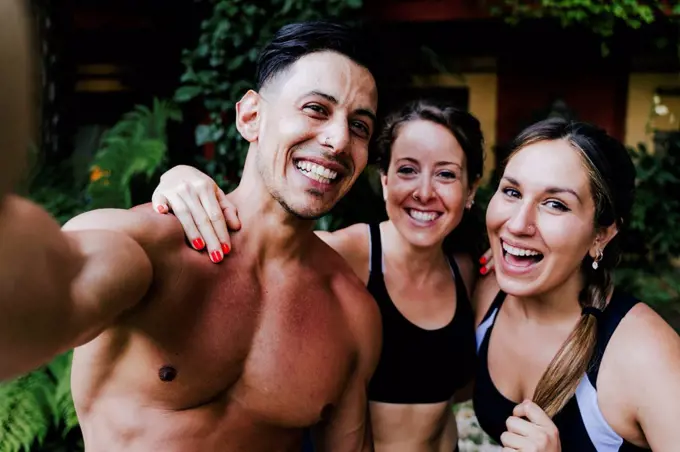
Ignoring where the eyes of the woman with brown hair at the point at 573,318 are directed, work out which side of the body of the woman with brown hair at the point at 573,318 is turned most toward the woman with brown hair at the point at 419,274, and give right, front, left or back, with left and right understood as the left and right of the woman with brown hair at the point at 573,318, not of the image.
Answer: right

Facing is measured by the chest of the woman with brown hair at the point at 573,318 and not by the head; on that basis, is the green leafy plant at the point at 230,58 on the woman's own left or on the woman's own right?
on the woman's own right

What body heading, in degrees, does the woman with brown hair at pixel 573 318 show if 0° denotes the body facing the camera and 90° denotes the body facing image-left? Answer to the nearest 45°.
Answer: approximately 45°

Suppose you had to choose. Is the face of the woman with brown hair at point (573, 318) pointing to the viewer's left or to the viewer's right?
to the viewer's left

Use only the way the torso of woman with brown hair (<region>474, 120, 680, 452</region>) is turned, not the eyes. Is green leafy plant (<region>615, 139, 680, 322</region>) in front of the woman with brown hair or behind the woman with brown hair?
behind
